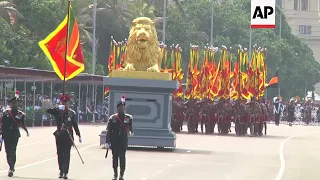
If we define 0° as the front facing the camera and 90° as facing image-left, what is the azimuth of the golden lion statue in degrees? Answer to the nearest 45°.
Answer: approximately 0°

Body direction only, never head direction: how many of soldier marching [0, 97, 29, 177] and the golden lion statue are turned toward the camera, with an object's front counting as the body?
2

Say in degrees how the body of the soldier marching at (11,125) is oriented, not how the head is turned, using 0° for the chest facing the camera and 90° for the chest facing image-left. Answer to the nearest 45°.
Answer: approximately 0°

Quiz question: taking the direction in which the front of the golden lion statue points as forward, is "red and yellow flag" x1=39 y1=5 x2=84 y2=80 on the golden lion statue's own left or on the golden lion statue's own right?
on the golden lion statue's own right
